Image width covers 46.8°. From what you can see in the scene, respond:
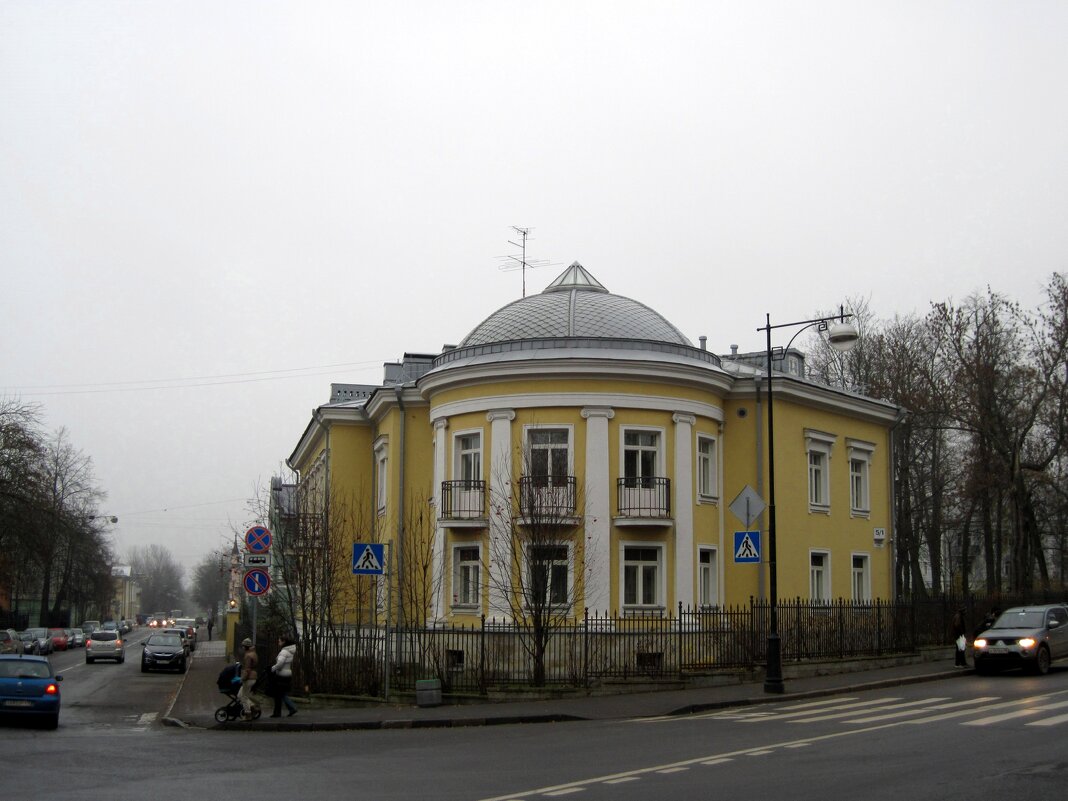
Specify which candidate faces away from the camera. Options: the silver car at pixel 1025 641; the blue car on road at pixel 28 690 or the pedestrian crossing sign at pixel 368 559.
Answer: the blue car on road

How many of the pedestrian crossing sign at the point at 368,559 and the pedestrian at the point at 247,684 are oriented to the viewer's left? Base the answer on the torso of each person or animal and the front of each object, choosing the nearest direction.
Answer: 1

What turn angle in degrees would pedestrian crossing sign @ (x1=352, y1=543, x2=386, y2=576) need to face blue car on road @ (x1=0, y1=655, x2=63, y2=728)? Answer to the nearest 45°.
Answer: approximately 90° to its right

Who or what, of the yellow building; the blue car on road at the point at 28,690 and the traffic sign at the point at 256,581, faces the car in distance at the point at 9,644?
the blue car on road

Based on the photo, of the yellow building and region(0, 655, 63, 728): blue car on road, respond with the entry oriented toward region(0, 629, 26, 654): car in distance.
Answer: the blue car on road

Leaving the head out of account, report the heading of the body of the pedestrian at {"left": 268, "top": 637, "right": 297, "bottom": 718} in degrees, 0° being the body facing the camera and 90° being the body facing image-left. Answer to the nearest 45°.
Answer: approximately 90°

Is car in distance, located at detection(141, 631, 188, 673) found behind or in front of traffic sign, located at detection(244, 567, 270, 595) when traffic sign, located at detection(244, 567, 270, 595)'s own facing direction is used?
behind

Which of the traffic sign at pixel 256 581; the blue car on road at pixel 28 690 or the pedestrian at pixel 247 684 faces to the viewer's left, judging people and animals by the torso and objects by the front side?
the pedestrian

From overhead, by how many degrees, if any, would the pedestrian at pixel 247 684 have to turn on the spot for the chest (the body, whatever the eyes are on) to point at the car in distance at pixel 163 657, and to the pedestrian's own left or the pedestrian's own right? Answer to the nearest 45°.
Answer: approximately 90° to the pedestrian's own right
